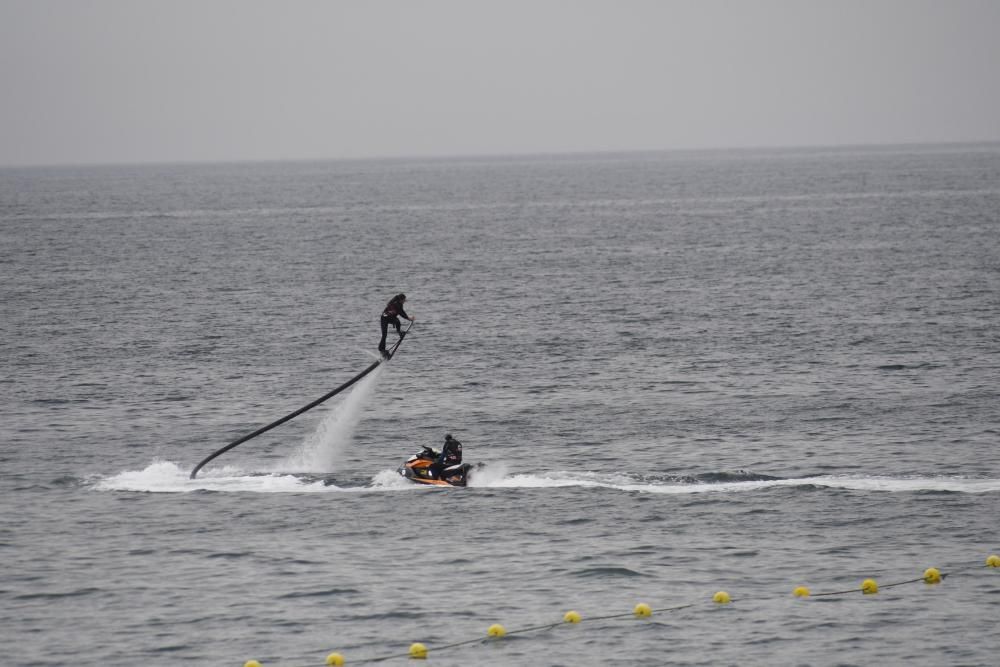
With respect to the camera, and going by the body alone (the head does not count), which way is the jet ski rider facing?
to the viewer's left

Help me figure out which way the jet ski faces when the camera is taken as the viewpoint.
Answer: facing to the left of the viewer
